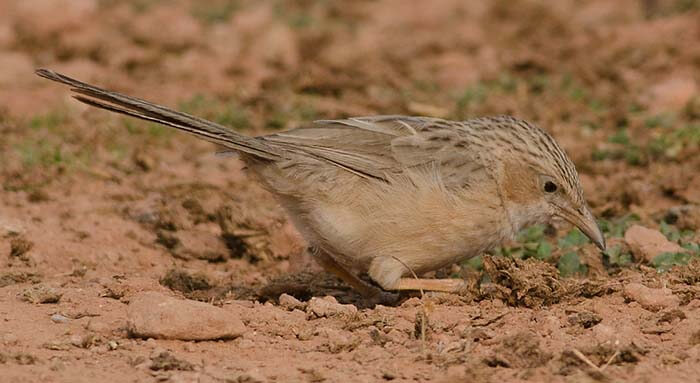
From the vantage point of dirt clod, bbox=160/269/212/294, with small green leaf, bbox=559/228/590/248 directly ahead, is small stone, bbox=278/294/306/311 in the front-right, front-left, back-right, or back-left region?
front-right

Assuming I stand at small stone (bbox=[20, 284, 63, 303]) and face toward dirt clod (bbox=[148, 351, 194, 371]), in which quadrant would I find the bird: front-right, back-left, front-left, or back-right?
front-left

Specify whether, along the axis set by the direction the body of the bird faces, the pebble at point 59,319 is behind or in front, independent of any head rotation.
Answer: behind

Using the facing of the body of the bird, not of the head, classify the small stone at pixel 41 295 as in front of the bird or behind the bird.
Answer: behind

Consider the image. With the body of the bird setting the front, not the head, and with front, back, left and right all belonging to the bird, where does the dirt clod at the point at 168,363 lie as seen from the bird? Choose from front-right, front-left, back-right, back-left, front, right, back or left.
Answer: back-right

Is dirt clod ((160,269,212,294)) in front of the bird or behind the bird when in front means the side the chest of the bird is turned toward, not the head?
behind

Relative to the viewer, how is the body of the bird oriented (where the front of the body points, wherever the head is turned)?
to the viewer's right

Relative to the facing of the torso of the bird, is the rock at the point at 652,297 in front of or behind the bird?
in front

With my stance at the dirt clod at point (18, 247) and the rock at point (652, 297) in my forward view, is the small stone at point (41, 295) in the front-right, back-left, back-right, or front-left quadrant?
front-right

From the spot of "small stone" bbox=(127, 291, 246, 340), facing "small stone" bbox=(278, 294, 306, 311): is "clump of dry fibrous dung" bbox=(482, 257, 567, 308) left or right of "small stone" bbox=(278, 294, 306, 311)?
right

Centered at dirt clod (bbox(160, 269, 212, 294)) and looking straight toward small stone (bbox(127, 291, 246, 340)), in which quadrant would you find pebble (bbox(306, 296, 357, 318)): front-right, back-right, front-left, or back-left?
front-left

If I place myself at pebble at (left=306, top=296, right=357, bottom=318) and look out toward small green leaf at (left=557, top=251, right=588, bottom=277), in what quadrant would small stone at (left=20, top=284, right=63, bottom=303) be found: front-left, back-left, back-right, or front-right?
back-left
